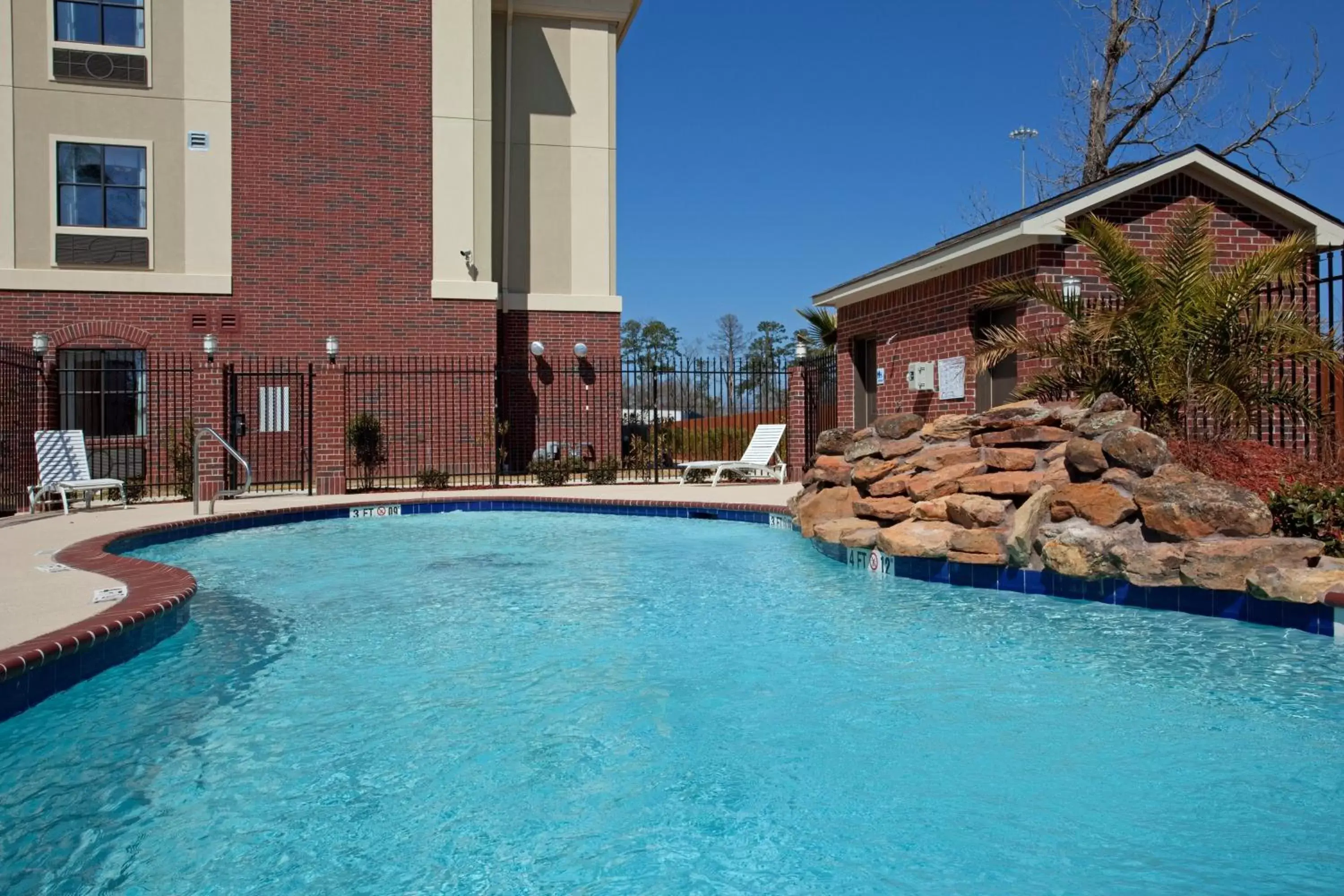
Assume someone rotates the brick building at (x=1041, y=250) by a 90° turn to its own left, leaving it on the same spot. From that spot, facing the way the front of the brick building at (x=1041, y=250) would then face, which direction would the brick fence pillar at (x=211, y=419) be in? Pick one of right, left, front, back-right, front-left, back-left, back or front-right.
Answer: back-right

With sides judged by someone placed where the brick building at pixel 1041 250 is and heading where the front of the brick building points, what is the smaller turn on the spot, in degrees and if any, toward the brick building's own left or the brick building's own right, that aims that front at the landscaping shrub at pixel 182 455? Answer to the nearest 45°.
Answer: approximately 45° to the brick building's own right

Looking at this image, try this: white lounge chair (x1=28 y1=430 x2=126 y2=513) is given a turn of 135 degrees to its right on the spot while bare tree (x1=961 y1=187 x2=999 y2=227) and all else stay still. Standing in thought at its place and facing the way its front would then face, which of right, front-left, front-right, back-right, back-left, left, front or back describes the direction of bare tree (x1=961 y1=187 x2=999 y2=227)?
back

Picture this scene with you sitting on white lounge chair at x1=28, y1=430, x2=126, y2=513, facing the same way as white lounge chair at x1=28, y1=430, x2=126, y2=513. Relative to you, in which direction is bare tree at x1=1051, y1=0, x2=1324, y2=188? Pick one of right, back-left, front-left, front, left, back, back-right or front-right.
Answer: front-left

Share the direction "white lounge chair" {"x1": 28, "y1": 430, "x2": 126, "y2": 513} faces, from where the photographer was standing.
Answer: facing the viewer and to the right of the viewer

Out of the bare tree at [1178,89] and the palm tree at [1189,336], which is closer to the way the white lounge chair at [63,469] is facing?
the palm tree

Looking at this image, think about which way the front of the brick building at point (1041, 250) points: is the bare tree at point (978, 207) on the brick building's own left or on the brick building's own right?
on the brick building's own right

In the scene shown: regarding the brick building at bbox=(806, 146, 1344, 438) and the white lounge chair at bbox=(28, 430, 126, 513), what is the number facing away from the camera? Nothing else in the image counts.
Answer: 0

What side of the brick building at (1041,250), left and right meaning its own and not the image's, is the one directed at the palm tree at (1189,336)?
left

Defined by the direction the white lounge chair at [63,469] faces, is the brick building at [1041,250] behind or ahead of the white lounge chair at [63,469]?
ahead

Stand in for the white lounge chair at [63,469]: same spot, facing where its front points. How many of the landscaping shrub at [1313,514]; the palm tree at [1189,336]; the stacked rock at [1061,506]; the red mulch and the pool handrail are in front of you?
5

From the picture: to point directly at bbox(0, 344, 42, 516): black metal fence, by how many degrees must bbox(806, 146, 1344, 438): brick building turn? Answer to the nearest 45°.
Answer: approximately 45° to its right

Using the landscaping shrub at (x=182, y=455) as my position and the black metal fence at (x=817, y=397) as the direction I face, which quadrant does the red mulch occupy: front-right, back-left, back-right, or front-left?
front-right

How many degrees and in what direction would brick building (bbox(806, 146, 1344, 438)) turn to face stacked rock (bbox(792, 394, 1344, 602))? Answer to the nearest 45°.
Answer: approximately 45° to its left

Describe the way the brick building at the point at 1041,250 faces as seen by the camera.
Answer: facing the viewer and to the left of the viewer
